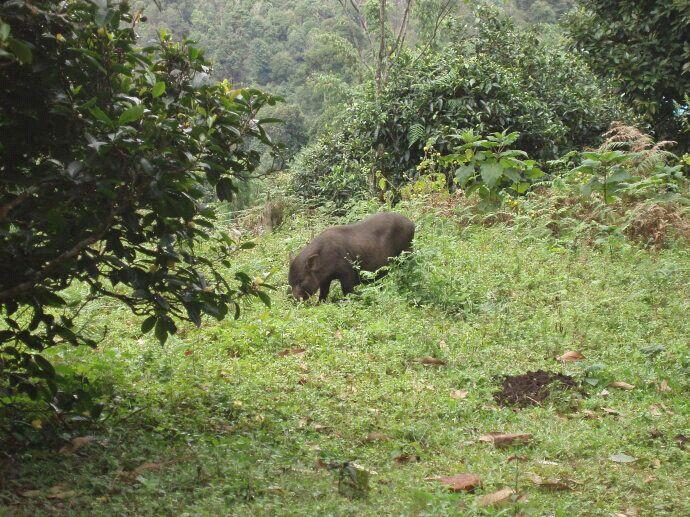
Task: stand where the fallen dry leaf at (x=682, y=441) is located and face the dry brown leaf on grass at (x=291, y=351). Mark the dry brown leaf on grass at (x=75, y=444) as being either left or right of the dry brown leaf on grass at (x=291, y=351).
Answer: left

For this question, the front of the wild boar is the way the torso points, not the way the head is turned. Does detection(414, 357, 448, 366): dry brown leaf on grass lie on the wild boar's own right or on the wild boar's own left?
on the wild boar's own left

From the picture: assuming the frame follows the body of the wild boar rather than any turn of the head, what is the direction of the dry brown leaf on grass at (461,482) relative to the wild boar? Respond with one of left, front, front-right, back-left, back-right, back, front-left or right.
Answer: front-left

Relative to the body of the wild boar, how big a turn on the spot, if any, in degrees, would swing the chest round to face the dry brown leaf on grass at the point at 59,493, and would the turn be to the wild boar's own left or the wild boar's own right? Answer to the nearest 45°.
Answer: approximately 45° to the wild boar's own left

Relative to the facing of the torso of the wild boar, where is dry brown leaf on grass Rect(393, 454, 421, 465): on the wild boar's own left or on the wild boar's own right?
on the wild boar's own left

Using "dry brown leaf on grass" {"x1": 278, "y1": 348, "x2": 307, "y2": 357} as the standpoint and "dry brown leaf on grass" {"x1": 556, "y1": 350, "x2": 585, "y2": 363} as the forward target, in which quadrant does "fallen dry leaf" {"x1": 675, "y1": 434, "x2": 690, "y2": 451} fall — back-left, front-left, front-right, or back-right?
front-right

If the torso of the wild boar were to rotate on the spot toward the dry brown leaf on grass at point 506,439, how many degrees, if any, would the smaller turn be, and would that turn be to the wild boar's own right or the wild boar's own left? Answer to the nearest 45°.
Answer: approximately 45° to the wild boar's own left

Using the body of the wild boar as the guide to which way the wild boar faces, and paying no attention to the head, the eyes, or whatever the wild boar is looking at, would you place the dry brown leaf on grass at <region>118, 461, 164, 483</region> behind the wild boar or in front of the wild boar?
in front

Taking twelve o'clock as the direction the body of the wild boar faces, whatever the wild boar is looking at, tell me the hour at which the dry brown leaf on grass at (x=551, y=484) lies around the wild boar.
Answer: The dry brown leaf on grass is roughly at 10 o'clock from the wild boar.

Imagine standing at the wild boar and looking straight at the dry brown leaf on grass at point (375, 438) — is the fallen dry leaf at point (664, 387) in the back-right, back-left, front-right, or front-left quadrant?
front-left

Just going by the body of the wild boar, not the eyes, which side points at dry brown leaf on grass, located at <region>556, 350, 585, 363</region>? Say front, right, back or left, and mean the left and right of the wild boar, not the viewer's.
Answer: left

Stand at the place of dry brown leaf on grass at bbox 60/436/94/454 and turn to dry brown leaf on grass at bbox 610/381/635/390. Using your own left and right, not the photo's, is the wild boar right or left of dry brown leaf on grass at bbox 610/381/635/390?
left

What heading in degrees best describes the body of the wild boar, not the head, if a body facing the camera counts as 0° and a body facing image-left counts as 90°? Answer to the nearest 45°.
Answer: approximately 45°
